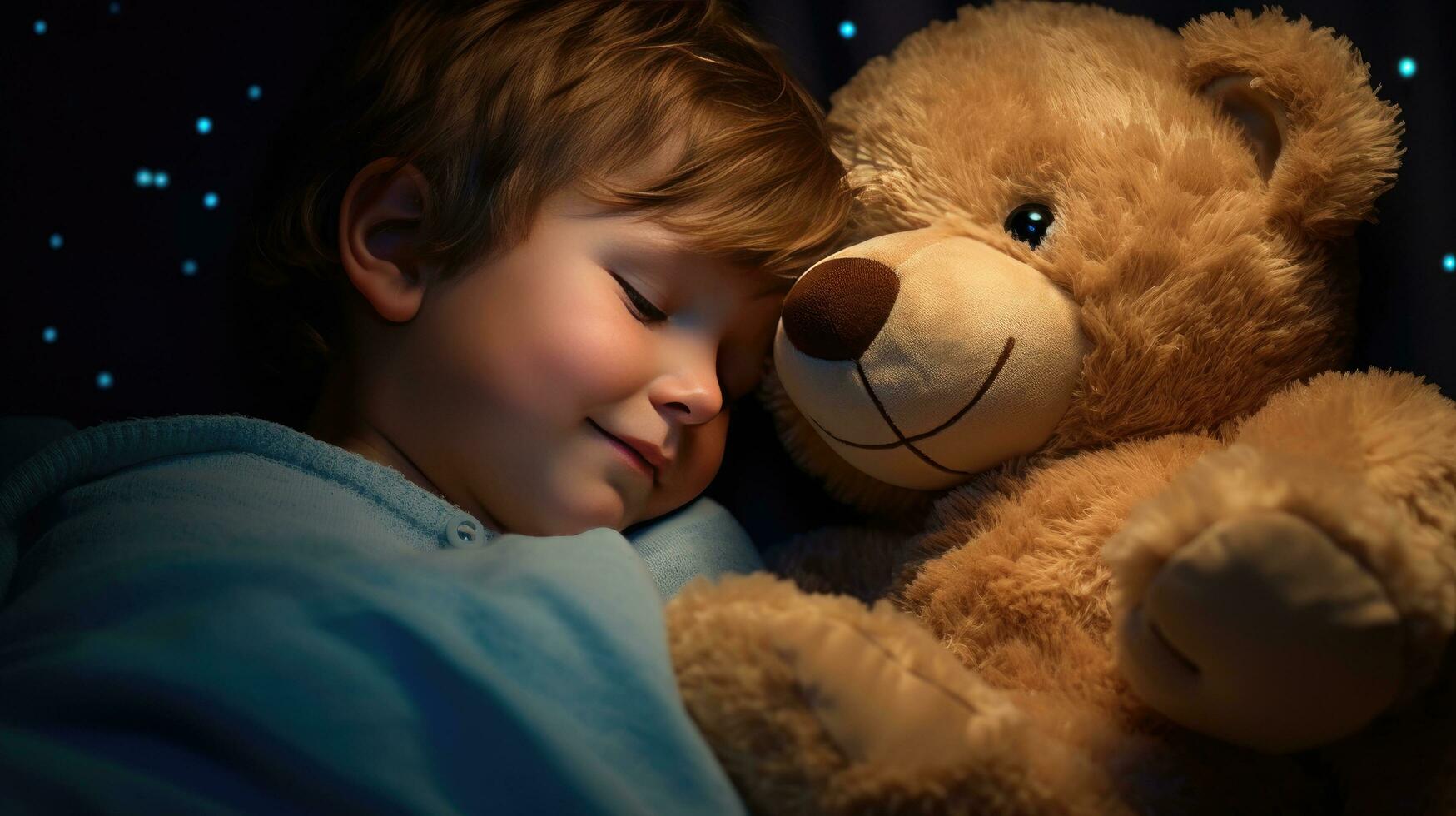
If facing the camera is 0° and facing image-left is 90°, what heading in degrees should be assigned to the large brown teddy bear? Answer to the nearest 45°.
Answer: approximately 45°
